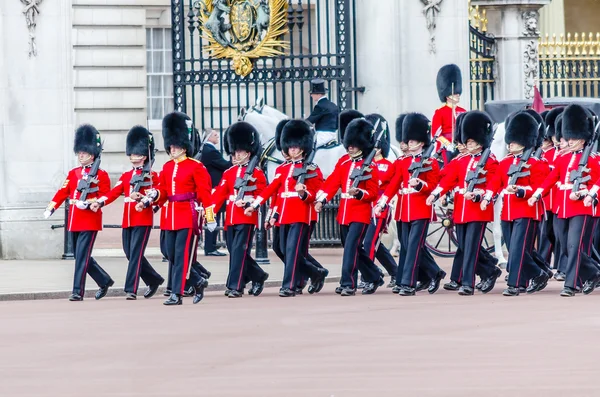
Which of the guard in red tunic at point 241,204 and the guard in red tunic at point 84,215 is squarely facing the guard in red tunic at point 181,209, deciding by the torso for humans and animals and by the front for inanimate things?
the guard in red tunic at point 241,204

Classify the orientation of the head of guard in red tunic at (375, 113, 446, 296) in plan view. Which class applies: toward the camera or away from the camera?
toward the camera

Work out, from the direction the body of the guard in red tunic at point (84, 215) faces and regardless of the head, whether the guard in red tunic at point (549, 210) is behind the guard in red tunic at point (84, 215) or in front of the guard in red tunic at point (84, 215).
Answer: behind

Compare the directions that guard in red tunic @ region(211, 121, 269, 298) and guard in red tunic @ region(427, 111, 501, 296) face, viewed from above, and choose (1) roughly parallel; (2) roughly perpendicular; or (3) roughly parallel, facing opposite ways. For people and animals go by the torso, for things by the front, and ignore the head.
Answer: roughly parallel

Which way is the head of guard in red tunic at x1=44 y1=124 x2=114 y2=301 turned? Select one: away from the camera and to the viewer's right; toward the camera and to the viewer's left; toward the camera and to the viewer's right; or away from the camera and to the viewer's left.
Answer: toward the camera and to the viewer's left

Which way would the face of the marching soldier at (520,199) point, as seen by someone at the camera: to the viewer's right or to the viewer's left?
to the viewer's left

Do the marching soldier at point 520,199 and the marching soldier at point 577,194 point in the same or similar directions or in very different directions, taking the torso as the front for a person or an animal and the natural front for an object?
same or similar directions

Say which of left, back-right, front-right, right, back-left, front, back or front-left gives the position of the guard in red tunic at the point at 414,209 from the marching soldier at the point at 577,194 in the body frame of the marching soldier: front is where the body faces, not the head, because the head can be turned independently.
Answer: front-right

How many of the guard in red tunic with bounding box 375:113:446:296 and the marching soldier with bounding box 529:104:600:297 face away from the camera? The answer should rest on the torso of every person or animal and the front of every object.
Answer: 0

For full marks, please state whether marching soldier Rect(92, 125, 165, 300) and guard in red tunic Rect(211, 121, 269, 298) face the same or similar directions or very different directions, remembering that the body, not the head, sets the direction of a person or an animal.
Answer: same or similar directions

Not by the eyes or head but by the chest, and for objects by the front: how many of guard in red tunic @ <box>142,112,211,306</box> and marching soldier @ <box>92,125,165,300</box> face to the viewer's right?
0

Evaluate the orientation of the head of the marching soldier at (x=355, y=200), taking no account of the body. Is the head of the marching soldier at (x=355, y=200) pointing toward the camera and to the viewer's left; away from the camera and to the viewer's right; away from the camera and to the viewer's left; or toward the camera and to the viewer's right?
toward the camera and to the viewer's left

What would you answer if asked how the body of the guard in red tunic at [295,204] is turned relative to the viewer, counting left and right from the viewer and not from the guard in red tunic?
facing the viewer and to the left of the viewer

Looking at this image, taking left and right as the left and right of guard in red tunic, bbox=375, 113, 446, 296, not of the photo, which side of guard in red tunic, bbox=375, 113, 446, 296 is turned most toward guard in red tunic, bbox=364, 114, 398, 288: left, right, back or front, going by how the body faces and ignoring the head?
right

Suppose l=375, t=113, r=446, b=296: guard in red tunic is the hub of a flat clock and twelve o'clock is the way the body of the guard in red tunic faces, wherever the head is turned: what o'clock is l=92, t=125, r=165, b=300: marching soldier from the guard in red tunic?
The marching soldier is roughly at 1 o'clock from the guard in red tunic.

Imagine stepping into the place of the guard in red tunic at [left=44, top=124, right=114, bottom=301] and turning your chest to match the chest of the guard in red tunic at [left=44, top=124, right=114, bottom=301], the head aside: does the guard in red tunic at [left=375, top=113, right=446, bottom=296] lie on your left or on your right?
on your left

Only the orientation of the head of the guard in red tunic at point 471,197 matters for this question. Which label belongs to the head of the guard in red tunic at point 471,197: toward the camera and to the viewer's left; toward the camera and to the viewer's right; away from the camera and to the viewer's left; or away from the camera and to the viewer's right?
toward the camera and to the viewer's left
